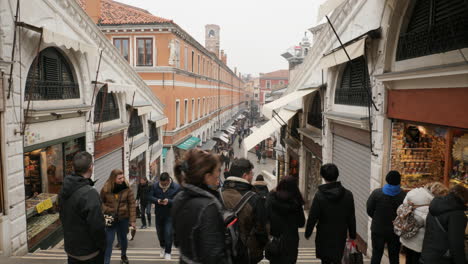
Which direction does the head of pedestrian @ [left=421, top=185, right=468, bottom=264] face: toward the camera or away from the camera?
away from the camera

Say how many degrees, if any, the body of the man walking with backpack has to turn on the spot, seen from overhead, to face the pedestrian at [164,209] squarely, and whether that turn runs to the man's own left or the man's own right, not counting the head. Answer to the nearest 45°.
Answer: approximately 90° to the man's own left

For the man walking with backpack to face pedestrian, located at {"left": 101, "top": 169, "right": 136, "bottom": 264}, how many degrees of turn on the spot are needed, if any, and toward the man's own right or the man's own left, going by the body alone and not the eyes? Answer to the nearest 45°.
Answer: approximately 90° to the man's own left

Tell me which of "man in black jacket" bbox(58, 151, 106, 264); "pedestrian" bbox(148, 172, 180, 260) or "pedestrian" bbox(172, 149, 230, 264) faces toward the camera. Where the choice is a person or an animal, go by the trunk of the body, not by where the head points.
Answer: "pedestrian" bbox(148, 172, 180, 260)

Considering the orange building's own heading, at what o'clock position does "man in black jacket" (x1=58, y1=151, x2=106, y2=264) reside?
The man in black jacket is roughly at 3 o'clock from the orange building.

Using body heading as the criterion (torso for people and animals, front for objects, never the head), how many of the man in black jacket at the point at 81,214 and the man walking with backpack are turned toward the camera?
0

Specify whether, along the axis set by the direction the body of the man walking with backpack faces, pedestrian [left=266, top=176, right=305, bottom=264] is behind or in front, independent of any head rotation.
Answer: in front

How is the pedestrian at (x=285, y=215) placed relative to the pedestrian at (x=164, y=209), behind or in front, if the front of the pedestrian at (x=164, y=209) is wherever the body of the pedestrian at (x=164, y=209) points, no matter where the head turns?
in front

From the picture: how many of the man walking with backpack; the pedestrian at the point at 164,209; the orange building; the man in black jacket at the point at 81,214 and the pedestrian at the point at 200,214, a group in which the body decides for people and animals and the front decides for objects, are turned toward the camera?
1

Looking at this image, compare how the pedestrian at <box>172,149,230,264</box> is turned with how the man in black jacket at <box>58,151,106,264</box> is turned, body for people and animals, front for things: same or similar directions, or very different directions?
same or similar directions

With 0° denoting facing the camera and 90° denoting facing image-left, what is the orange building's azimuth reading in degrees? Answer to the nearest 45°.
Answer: approximately 270°

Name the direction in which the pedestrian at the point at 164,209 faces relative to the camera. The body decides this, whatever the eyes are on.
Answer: toward the camera

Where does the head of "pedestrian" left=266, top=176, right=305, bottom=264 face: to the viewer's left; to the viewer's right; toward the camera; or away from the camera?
away from the camera

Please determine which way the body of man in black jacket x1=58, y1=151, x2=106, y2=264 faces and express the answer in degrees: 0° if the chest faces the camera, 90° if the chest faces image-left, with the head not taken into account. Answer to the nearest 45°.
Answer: approximately 225°
